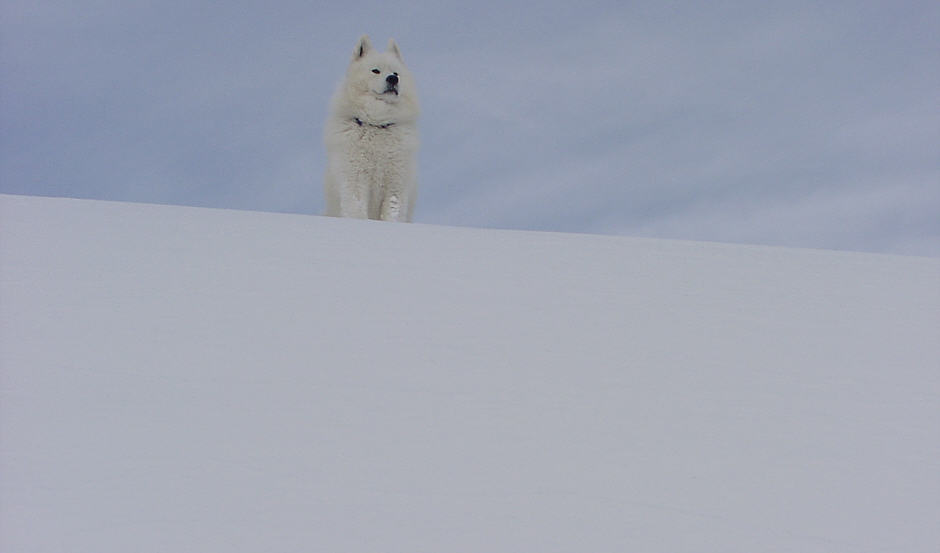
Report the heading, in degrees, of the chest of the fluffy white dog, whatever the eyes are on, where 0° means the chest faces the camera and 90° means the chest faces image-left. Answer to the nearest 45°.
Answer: approximately 0°
